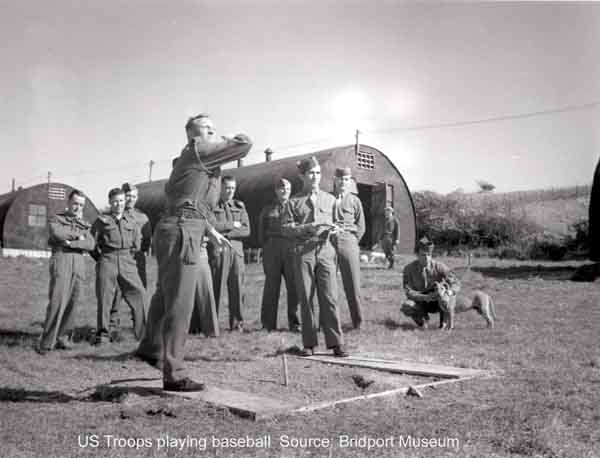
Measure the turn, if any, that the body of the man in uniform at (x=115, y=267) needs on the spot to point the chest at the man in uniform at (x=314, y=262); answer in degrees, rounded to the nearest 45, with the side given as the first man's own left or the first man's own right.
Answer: approximately 45° to the first man's own left

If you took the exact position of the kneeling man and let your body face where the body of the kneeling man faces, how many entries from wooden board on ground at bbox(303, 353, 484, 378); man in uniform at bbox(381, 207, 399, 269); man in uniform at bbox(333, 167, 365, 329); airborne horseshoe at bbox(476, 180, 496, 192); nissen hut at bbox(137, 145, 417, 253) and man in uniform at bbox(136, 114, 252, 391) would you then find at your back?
3

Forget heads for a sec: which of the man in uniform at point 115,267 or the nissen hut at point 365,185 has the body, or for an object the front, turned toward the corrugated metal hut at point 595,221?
the nissen hut

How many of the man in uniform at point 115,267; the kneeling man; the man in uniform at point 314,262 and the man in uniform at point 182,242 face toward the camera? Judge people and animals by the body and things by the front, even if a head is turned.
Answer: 3

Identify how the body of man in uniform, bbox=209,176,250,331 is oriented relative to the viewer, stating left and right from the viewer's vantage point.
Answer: facing the viewer

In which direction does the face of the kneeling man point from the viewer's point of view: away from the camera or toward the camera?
toward the camera

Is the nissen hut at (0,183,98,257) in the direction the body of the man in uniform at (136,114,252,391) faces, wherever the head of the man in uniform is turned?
no

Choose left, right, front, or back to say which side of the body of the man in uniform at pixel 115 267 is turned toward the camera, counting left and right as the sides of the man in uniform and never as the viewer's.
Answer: front

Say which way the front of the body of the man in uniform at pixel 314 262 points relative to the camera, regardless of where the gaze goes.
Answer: toward the camera

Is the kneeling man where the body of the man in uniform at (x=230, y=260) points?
no

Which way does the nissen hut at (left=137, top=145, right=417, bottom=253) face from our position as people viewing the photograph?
facing the viewer and to the right of the viewer

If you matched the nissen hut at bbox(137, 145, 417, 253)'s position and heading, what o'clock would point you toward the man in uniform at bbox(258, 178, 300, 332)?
The man in uniform is roughly at 2 o'clock from the nissen hut.

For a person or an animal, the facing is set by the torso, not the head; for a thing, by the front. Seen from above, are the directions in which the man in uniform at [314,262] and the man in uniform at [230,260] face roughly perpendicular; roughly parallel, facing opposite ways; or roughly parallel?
roughly parallel

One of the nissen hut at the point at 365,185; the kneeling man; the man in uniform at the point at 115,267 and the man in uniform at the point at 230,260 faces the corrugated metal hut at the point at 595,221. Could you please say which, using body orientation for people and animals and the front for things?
the nissen hut

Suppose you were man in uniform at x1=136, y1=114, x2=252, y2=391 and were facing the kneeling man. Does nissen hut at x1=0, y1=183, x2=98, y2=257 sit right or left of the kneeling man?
left

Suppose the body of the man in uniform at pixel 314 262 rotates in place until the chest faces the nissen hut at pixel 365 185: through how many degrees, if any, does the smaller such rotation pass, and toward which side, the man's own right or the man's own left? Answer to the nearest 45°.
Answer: approximately 180°
